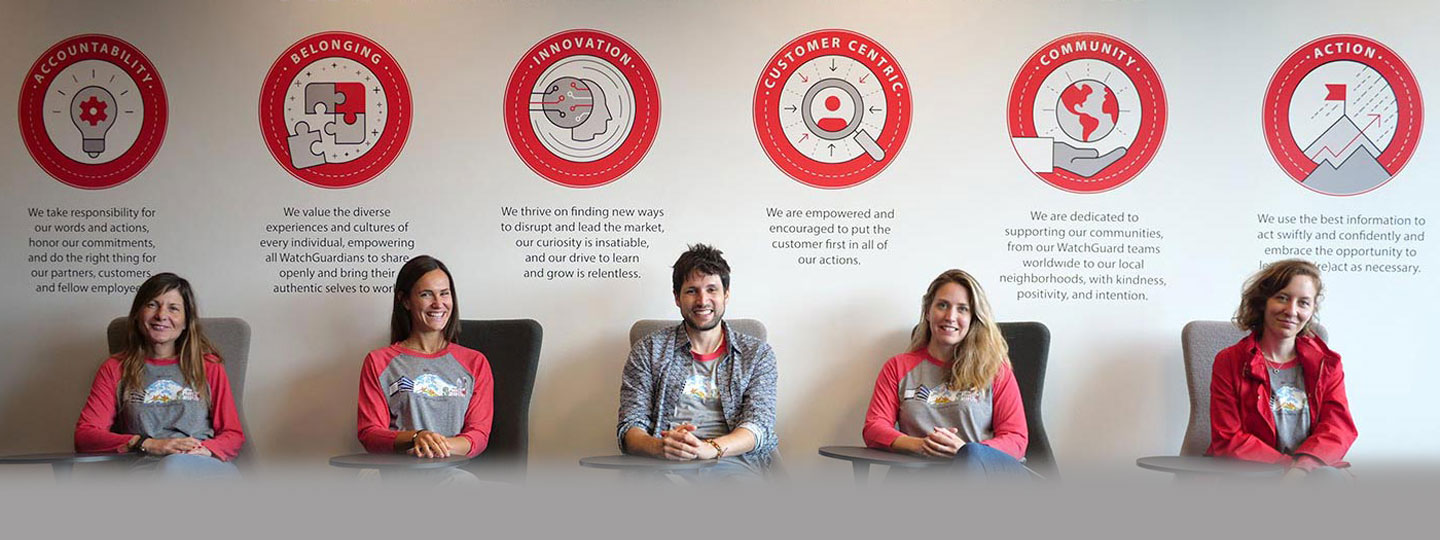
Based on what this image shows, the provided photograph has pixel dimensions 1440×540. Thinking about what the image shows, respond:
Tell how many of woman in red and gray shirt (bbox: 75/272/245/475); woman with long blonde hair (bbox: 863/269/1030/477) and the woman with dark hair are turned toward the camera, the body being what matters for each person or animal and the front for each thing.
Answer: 3

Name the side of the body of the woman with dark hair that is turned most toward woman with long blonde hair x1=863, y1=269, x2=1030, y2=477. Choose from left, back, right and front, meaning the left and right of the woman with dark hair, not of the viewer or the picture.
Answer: left

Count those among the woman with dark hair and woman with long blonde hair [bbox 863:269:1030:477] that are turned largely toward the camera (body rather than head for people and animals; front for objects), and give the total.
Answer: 2

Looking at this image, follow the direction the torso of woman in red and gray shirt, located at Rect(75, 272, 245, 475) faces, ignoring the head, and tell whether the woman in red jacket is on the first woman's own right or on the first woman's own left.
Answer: on the first woman's own left

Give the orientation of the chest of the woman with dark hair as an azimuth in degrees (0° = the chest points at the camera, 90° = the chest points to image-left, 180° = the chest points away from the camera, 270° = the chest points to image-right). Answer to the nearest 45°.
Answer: approximately 0°

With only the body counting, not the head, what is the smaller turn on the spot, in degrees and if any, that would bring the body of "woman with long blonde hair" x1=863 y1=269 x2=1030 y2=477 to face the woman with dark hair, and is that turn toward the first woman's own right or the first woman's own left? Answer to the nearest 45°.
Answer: approximately 90° to the first woman's own right

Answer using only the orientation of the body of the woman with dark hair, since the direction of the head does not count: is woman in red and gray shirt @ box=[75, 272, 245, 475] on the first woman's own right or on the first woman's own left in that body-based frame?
on the first woman's own right

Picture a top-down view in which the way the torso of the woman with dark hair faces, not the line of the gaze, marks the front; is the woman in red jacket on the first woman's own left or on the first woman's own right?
on the first woman's own left

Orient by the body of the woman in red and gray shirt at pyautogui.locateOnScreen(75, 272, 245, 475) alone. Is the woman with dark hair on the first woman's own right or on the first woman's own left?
on the first woman's own left

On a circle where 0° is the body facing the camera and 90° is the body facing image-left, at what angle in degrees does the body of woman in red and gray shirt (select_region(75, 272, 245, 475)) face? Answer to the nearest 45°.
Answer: approximately 0°
